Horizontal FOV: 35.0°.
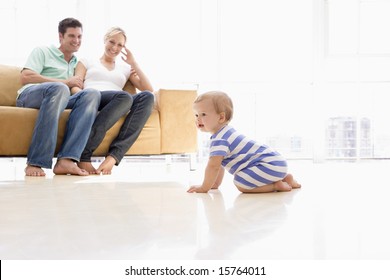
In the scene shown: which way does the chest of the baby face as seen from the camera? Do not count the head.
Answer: to the viewer's left

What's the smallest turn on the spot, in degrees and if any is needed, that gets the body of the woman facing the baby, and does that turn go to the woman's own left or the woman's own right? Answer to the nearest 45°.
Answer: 0° — they already face them

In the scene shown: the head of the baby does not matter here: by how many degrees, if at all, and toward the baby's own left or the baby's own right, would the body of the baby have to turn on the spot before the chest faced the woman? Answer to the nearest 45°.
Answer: approximately 45° to the baby's own right

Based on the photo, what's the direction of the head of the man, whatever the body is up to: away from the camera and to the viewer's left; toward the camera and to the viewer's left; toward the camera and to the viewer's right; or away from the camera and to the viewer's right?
toward the camera and to the viewer's right

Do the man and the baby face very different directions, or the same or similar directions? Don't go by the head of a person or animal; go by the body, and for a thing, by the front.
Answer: very different directions

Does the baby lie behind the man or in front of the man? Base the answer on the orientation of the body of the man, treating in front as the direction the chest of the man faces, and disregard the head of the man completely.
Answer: in front

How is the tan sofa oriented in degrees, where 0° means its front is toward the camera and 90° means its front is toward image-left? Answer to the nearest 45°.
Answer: approximately 0°

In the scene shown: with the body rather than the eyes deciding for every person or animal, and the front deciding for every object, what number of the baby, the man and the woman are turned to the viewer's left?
1

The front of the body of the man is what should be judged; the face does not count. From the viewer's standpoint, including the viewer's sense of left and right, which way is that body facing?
facing the viewer and to the right of the viewer

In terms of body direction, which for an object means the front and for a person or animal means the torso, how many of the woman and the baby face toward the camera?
1

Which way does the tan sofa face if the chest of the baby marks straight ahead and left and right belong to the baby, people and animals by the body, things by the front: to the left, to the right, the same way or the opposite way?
to the left
